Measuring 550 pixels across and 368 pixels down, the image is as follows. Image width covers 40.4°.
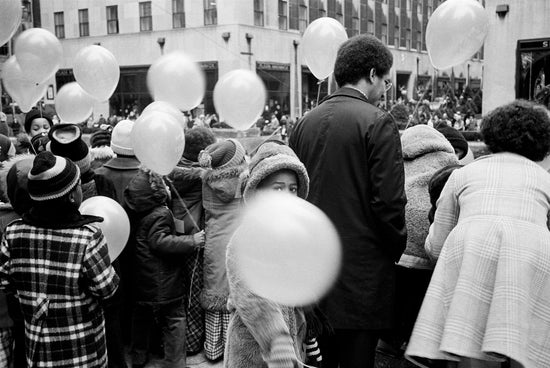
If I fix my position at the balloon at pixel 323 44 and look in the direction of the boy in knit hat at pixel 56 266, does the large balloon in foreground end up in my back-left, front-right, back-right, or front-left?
front-left

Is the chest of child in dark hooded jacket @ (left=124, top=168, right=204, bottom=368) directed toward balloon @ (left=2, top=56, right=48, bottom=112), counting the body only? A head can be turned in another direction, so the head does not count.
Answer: no

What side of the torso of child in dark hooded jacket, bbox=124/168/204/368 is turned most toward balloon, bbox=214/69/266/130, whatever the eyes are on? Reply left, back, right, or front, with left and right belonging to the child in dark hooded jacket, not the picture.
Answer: front

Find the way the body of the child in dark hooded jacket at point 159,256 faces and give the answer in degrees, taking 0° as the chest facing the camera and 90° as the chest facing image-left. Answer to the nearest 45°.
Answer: approximately 225°

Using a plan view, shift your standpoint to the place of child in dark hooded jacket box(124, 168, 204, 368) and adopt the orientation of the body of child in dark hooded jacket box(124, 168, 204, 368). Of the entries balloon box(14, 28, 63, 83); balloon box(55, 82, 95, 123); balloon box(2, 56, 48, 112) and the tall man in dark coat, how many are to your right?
1

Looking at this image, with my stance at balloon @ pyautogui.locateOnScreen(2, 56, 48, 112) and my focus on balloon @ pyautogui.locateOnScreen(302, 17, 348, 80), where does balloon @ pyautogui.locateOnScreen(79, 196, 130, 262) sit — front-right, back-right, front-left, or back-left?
front-right

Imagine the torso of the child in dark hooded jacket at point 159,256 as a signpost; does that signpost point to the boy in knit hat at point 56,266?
no

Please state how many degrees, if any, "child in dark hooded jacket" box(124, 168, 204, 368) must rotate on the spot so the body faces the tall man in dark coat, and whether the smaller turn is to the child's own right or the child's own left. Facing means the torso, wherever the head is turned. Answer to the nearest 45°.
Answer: approximately 90° to the child's own right

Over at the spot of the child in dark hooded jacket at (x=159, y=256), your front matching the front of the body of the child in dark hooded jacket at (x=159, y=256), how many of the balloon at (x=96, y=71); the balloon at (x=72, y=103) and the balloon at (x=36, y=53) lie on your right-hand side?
0

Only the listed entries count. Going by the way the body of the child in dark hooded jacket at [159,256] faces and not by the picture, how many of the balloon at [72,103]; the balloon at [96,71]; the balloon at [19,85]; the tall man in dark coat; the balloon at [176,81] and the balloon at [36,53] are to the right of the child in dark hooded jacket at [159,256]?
1

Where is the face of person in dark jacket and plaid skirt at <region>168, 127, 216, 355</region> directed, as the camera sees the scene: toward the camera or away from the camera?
away from the camera

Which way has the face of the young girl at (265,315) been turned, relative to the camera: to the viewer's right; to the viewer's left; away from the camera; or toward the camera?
toward the camera

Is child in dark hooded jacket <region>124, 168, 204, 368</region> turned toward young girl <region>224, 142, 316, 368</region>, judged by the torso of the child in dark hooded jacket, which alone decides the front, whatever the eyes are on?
no

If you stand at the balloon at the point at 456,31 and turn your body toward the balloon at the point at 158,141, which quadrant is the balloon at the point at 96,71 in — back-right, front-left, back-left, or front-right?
front-right

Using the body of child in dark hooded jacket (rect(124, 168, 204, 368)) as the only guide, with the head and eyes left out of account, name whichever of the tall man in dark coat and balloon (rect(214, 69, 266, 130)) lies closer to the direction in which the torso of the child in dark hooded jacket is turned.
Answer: the balloon

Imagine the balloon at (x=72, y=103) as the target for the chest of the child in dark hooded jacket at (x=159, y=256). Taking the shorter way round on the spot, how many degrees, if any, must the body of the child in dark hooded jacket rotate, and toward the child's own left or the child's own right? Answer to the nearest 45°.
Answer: approximately 45° to the child's own left

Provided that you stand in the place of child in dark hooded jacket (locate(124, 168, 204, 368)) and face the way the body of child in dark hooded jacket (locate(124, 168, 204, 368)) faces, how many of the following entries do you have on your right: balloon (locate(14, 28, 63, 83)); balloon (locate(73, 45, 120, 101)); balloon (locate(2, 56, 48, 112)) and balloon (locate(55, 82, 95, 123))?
0

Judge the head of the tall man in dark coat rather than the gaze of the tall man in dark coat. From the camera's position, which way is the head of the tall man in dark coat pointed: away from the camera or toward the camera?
away from the camera
